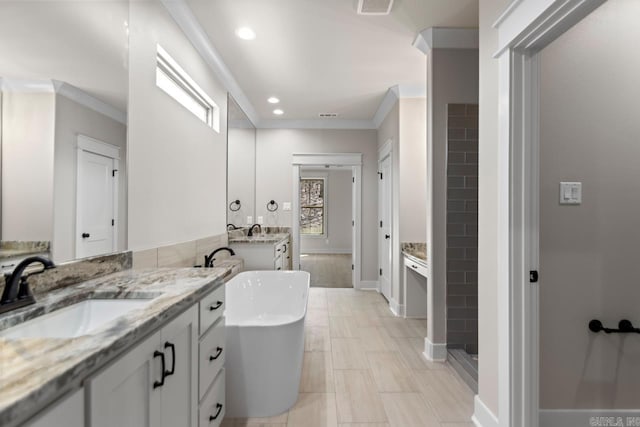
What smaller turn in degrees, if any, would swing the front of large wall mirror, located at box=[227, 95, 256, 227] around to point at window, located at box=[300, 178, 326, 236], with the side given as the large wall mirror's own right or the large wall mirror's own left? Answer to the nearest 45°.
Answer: approximately 45° to the large wall mirror's own left

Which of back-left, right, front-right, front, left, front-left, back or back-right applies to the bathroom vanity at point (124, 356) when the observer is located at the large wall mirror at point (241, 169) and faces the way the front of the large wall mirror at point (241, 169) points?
right

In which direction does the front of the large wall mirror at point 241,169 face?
to the viewer's right

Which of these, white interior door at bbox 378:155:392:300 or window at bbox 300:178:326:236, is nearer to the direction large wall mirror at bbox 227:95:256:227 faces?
the white interior door

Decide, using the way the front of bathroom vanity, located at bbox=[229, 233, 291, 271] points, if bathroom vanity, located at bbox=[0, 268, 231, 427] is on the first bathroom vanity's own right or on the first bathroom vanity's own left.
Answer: on the first bathroom vanity's own right

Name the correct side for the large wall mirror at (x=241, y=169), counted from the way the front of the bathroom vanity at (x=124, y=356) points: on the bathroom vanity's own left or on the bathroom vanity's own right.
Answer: on the bathroom vanity's own left

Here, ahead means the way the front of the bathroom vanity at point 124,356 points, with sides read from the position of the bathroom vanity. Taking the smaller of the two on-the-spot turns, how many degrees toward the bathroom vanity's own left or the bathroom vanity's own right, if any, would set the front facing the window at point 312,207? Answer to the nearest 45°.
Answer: approximately 90° to the bathroom vanity's own left

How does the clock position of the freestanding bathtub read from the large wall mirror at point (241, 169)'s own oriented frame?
The freestanding bathtub is roughly at 3 o'clock from the large wall mirror.

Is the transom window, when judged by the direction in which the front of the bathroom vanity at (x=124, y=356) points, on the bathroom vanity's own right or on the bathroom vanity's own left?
on the bathroom vanity's own left
